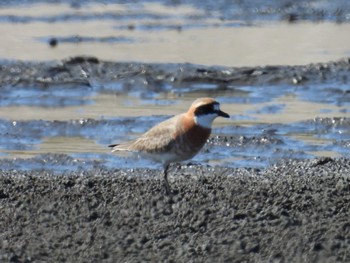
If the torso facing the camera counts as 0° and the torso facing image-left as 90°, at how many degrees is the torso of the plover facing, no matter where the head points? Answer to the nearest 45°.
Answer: approximately 270°
